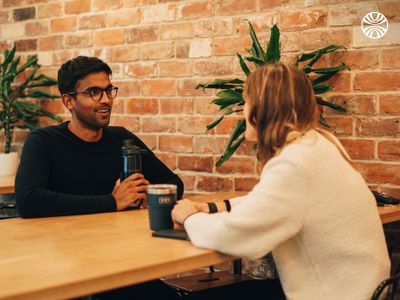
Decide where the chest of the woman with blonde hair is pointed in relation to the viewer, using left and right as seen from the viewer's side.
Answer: facing away from the viewer and to the left of the viewer

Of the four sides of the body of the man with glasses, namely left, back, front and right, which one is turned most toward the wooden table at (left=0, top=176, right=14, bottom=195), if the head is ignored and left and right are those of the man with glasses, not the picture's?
back

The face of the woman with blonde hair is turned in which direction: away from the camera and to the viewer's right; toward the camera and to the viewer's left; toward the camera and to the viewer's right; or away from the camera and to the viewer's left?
away from the camera and to the viewer's left

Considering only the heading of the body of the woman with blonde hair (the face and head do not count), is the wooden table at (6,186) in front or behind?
in front

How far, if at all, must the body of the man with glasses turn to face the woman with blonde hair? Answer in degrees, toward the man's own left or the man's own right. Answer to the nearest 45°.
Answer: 0° — they already face them

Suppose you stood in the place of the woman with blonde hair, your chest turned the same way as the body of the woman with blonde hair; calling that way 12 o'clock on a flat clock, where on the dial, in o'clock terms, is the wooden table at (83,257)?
The wooden table is roughly at 10 o'clock from the woman with blonde hair.

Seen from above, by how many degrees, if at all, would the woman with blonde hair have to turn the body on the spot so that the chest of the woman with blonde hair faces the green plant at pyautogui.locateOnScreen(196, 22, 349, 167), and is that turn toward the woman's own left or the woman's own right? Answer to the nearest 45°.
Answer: approximately 45° to the woman's own right

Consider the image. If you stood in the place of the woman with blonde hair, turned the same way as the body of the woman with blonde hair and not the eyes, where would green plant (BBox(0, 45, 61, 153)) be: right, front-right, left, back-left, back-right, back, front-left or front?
front

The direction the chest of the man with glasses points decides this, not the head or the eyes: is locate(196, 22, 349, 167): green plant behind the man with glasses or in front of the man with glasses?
in front

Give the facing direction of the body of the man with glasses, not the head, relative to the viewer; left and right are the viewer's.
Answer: facing the viewer and to the right of the viewer

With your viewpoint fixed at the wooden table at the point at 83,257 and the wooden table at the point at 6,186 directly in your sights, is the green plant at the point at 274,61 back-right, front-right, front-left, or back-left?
front-right

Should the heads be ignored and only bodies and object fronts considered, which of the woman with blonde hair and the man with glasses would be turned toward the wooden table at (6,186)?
the woman with blonde hair

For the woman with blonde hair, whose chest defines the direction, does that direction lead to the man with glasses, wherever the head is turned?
yes

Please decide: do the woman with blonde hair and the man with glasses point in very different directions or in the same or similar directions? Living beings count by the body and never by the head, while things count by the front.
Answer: very different directions

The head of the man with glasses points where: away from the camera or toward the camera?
toward the camera

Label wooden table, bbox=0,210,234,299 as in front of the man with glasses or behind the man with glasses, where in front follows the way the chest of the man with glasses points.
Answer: in front
